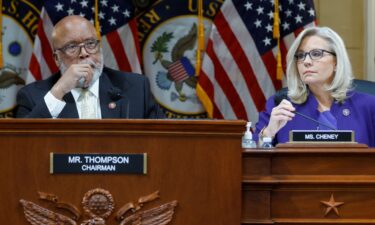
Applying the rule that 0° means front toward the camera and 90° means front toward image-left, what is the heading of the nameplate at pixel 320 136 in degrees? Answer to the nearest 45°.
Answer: approximately 0°

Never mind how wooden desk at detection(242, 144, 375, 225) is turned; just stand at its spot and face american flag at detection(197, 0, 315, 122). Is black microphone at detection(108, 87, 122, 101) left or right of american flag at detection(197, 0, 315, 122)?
left

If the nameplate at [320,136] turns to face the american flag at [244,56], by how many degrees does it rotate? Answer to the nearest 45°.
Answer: approximately 180°

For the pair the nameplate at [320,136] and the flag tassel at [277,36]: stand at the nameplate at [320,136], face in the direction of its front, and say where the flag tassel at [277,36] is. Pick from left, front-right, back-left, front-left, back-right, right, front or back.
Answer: back

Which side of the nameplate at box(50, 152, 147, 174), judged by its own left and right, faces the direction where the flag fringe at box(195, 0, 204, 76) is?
back

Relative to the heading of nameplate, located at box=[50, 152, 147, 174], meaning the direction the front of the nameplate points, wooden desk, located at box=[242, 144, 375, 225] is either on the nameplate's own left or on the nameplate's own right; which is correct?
on the nameplate's own left

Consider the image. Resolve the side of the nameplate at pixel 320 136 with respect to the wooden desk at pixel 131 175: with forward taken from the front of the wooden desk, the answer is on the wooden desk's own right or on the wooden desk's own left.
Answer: on the wooden desk's own left

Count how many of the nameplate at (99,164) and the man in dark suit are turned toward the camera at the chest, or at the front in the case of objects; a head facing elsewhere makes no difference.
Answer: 2

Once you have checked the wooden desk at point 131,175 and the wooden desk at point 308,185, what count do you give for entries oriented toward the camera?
2
